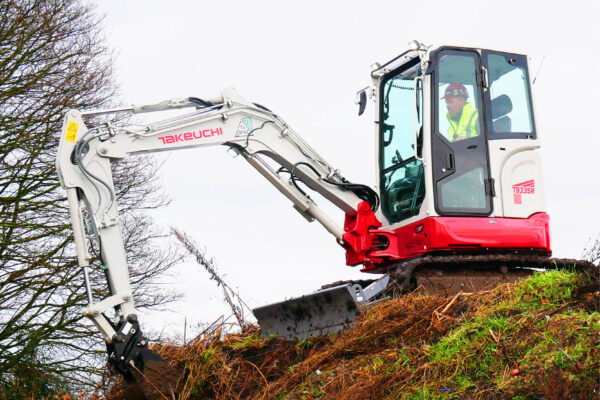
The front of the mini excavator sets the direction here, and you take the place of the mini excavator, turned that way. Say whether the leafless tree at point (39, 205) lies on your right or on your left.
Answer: on your right

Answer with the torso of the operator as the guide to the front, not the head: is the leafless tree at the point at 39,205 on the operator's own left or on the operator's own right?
on the operator's own right

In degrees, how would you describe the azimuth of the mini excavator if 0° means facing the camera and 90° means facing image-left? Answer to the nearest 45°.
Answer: approximately 45°

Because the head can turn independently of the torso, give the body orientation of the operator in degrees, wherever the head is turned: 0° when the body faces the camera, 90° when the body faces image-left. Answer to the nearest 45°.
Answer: approximately 45°
